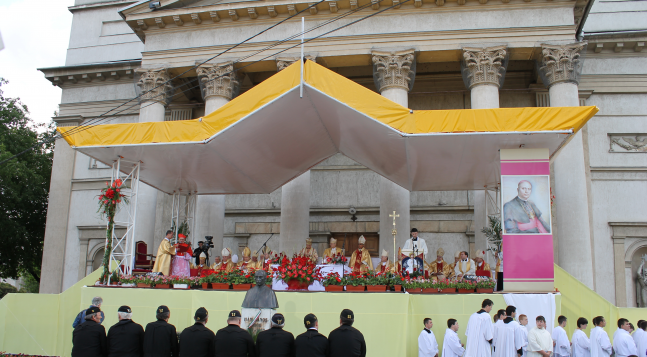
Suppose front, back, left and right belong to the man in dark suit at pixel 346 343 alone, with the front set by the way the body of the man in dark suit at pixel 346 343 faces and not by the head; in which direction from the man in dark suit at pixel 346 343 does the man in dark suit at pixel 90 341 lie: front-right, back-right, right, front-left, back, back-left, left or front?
left

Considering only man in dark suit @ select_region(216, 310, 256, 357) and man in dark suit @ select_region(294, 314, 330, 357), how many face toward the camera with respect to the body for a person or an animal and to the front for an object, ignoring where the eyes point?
0

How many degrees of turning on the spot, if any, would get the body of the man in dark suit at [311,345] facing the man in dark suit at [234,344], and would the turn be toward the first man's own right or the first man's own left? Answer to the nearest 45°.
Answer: approximately 90° to the first man's own left

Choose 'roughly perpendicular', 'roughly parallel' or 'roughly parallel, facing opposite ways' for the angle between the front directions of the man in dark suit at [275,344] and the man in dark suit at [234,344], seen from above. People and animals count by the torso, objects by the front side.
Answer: roughly parallel

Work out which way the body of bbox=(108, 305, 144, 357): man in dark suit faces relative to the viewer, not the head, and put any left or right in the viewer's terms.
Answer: facing away from the viewer

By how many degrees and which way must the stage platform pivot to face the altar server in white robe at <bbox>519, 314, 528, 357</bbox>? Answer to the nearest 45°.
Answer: approximately 90° to its left

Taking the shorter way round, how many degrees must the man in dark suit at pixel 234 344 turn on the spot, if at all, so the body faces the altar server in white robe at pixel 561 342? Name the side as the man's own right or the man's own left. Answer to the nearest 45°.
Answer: approximately 45° to the man's own right

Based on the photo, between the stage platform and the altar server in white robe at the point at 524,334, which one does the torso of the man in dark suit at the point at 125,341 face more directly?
the stage platform

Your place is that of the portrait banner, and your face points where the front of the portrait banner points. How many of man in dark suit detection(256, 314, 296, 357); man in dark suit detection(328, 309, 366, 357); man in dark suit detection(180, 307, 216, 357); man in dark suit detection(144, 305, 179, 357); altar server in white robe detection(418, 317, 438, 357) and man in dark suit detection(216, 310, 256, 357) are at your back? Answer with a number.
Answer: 0

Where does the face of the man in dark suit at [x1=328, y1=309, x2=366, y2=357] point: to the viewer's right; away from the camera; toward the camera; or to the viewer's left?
away from the camera

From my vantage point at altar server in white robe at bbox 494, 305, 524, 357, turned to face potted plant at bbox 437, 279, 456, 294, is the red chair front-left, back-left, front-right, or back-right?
front-left

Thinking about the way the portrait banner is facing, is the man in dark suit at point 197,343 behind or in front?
in front

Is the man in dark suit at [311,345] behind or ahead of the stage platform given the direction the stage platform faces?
ahead

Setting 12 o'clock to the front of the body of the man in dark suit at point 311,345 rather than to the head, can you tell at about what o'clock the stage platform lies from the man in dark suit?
The stage platform is roughly at 12 o'clock from the man in dark suit.

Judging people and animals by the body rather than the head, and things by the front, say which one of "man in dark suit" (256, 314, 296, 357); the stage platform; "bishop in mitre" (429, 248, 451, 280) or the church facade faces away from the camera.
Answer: the man in dark suit

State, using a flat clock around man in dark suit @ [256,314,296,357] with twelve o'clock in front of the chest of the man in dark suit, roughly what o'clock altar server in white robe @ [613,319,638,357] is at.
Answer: The altar server in white robe is roughly at 2 o'clock from the man in dark suit.

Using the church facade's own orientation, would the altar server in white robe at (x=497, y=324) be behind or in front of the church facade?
in front

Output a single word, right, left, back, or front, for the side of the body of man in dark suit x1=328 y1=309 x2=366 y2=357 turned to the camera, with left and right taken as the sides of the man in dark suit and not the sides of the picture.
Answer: back

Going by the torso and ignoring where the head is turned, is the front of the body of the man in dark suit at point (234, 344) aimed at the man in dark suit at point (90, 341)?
no

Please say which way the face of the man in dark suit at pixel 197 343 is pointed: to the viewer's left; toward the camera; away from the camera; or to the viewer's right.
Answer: away from the camera

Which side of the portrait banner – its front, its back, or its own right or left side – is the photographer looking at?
front

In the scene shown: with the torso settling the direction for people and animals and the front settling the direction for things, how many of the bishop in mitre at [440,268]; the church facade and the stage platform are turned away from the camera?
0
